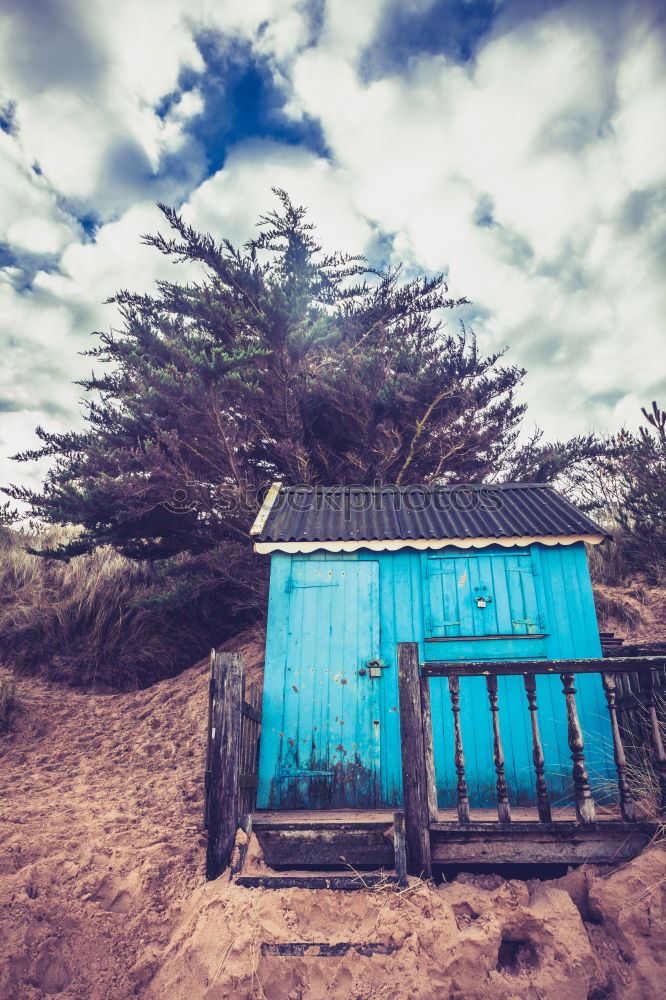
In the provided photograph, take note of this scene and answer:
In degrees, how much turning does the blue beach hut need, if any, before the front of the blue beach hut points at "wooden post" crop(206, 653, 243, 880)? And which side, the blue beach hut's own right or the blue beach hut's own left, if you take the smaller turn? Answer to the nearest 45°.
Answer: approximately 45° to the blue beach hut's own right

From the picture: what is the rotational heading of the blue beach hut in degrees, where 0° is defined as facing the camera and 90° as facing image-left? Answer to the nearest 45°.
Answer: approximately 0°

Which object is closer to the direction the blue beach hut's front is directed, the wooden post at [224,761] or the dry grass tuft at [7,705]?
the wooden post

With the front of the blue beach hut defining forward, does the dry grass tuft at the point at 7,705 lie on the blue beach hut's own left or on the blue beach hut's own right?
on the blue beach hut's own right

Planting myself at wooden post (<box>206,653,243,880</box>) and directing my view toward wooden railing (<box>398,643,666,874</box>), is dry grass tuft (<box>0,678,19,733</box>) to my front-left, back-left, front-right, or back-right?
back-left

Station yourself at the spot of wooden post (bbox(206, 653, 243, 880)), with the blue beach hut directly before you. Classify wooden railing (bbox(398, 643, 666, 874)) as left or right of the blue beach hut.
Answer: right
